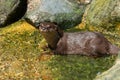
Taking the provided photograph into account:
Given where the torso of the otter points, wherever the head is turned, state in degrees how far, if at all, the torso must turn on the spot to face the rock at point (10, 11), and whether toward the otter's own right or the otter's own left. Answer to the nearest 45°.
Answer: approximately 45° to the otter's own right

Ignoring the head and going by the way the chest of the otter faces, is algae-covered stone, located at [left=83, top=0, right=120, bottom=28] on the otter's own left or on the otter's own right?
on the otter's own right

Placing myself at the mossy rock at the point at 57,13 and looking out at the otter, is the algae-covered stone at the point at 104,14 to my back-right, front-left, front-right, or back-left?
front-left

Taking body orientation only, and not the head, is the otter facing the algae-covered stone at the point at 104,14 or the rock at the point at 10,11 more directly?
the rock

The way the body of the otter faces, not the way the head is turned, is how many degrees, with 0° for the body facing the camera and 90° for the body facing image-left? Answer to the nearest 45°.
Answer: approximately 90°
